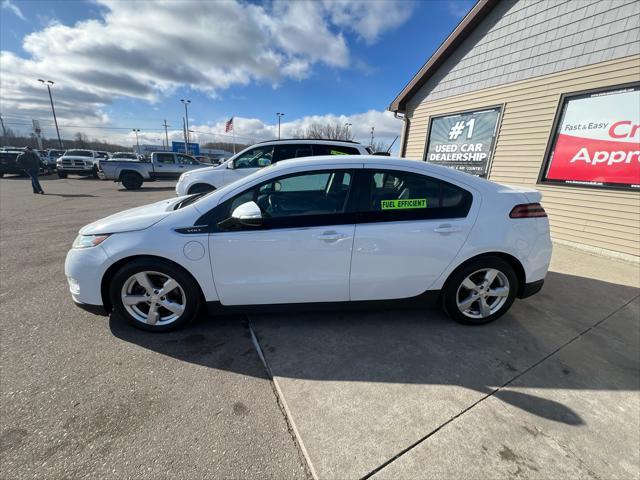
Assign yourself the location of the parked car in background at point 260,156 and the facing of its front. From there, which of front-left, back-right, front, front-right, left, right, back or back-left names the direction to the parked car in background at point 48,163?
front-right

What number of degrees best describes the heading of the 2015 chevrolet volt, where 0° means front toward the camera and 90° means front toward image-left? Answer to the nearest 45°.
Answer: approximately 90°

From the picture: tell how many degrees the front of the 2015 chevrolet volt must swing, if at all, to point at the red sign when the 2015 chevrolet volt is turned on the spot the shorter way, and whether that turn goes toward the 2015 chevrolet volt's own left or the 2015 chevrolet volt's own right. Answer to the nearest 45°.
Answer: approximately 135° to the 2015 chevrolet volt's own right

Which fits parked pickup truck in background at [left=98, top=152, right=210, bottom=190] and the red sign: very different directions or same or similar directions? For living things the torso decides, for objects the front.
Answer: very different directions

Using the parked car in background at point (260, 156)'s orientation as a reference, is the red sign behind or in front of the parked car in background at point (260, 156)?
behind

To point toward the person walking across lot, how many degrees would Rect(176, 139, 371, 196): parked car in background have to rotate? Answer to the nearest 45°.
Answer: approximately 45° to its right

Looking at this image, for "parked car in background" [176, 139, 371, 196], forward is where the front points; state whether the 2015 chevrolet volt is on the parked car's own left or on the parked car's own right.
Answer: on the parked car's own left

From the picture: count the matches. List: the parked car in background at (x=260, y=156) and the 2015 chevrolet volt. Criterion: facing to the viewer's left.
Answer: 2

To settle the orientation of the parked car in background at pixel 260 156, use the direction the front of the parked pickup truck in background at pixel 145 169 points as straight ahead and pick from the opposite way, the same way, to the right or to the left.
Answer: the opposite way

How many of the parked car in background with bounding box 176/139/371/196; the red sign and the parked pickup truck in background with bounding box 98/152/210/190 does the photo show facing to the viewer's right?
1

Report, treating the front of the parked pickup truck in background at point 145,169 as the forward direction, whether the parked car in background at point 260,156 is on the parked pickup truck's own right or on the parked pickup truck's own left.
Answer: on the parked pickup truck's own right

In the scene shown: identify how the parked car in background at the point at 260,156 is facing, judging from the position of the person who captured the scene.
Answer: facing to the left of the viewer

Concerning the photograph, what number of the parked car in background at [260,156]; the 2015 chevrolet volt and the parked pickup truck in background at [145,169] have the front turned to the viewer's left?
2

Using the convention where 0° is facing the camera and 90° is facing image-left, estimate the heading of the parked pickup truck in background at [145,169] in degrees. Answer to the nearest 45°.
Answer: approximately 270°
